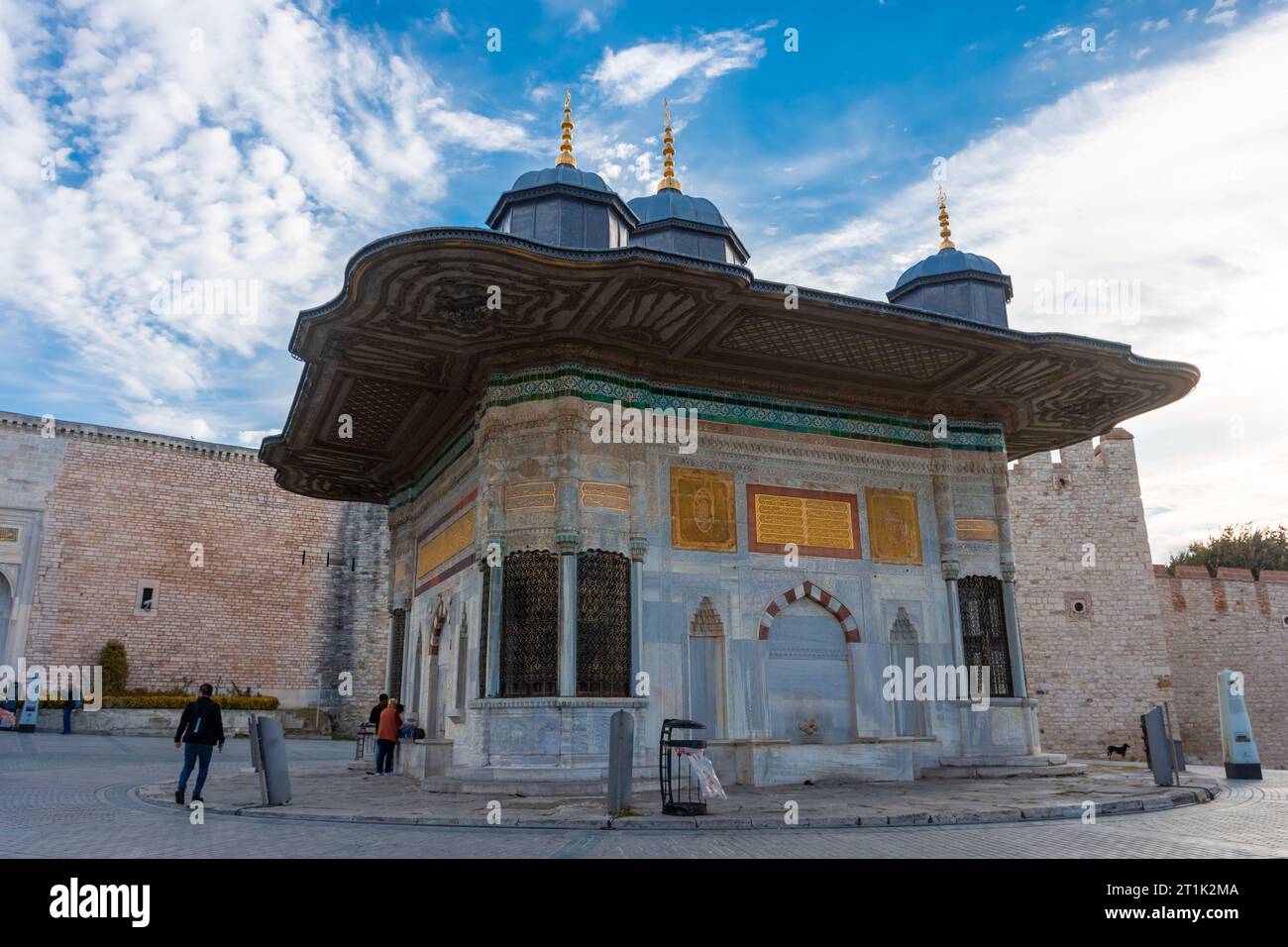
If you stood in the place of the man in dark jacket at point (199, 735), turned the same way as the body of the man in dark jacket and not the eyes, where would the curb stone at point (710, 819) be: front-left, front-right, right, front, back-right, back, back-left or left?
back-right

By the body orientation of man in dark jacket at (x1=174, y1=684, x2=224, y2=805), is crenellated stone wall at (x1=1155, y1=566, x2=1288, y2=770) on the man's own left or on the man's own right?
on the man's own right

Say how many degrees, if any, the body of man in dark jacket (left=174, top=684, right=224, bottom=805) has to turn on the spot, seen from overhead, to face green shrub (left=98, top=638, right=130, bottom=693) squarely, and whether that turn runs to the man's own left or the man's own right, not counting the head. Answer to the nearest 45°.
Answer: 0° — they already face it

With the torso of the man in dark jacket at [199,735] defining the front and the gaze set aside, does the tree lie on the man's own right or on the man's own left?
on the man's own right

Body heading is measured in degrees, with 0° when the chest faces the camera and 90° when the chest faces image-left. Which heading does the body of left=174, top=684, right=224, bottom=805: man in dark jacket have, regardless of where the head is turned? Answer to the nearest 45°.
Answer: approximately 180°

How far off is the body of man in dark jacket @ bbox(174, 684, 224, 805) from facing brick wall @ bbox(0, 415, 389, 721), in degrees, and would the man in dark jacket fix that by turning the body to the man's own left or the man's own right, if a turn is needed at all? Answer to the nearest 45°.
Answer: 0° — they already face it

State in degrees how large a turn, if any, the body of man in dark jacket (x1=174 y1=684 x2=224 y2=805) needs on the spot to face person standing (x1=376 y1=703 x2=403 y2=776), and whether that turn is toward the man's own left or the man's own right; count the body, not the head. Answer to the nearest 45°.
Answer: approximately 45° to the man's own right

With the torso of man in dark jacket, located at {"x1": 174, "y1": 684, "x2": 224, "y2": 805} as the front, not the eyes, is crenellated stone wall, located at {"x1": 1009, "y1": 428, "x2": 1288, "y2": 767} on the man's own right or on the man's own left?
on the man's own right
